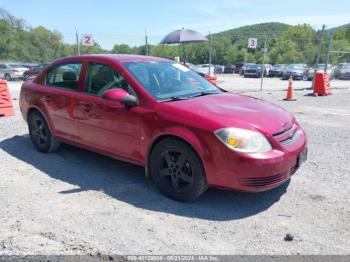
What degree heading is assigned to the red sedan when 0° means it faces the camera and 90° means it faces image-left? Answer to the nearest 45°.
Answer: approximately 315°

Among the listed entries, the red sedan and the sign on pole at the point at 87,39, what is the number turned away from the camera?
0

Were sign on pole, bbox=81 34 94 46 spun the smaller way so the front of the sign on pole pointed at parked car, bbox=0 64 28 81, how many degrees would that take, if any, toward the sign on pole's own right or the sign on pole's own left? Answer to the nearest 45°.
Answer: approximately 135° to the sign on pole's own right

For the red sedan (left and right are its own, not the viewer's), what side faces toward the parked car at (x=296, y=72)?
left

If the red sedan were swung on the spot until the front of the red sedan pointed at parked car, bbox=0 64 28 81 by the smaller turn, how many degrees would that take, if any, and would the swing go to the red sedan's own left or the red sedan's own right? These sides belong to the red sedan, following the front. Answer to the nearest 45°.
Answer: approximately 180°

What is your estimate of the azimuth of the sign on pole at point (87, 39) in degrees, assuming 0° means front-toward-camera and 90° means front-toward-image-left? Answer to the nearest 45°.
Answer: approximately 0°

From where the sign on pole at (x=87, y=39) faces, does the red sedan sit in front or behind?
in front
